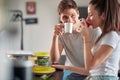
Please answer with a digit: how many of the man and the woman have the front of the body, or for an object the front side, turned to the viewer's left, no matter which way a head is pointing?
1

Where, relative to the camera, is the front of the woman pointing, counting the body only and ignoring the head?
to the viewer's left

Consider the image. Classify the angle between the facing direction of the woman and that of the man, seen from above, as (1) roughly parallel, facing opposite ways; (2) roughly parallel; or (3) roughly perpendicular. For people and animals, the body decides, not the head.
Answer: roughly perpendicular

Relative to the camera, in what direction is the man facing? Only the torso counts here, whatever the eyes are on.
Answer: toward the camera
